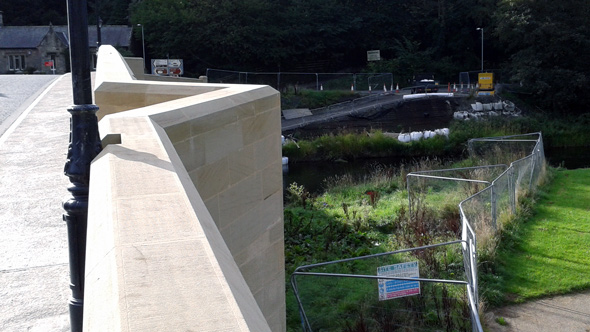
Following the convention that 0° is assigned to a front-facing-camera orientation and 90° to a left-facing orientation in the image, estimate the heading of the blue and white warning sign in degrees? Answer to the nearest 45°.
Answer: approximately 0°

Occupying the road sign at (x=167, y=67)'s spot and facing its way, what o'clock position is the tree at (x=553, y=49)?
The tree is roughly at 9 o'clock from the road sign.

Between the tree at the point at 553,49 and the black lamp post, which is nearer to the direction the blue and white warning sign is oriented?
the black lamp post

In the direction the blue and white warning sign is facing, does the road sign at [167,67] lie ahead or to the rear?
to the rear

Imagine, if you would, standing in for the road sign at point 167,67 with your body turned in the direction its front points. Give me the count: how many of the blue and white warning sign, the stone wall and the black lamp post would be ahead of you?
3

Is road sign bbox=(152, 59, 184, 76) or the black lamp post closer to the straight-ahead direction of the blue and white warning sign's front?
the black lamp post

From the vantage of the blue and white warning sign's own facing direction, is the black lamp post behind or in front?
in front

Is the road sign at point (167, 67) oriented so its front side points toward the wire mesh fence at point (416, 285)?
yes

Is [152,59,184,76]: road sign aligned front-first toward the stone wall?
yes

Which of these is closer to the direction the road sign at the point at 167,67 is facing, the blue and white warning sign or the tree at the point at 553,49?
the blue and white warning sign

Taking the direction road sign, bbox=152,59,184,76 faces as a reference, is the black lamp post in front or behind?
in front

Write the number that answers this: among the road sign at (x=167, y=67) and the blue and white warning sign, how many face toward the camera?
2

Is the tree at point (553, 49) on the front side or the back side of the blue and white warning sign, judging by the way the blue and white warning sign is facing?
on the back side
